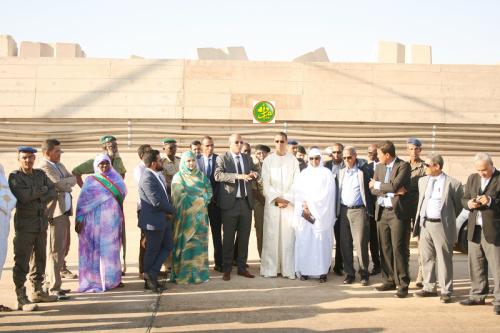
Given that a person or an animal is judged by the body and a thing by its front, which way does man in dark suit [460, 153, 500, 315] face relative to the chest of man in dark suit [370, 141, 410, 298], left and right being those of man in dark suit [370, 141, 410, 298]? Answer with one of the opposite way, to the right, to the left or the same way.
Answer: the same way

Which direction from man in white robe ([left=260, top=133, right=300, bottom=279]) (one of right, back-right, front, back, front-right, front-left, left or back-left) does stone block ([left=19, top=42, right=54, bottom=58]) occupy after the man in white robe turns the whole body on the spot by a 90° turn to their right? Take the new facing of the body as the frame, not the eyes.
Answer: front-right

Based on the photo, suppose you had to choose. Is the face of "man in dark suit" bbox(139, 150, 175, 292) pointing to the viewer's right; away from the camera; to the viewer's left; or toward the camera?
to the viewer's right

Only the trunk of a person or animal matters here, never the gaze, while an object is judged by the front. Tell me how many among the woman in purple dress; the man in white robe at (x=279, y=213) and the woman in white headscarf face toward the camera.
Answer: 3

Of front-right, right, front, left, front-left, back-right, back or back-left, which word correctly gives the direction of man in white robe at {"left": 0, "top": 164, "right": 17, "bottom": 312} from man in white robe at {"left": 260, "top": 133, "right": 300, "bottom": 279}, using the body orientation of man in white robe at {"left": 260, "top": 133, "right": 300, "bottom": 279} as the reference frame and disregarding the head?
front-right

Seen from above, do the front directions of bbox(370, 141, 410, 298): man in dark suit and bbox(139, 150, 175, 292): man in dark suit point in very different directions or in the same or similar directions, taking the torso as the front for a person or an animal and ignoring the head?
very different directions

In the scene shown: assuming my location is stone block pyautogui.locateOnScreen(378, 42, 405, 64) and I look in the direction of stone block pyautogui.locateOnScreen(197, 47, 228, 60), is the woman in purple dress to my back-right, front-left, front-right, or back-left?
front-left

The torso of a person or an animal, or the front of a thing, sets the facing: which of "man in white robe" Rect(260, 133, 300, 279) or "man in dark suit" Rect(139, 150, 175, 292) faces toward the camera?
the man in white robe

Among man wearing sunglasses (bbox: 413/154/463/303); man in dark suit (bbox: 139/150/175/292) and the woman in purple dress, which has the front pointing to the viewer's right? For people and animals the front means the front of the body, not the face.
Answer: the man in dark suit

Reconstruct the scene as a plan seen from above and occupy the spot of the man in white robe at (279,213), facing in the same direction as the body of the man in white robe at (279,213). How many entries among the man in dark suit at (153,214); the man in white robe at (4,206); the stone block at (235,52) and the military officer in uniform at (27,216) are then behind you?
1

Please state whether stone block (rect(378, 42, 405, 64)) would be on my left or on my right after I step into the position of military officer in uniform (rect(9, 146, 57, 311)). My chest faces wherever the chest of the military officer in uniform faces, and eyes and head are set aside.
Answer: on my left

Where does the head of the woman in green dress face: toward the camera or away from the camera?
toward the camera

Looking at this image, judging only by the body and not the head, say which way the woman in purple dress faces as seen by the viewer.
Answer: toward the camera

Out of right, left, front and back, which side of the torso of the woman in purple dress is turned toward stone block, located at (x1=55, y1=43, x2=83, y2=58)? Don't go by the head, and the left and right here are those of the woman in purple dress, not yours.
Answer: back

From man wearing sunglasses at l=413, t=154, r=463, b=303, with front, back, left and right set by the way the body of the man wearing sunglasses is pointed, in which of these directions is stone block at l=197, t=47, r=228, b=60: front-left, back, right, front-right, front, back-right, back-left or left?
right

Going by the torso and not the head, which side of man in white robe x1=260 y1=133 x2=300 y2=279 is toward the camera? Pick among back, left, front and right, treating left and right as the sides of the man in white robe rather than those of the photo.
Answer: front

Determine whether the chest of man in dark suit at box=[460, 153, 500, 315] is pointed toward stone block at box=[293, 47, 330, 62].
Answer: no

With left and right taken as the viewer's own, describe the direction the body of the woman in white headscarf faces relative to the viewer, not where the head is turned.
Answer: facing the viewer

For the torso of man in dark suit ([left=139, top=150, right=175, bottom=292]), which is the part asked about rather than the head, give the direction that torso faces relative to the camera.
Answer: to the viewer's right

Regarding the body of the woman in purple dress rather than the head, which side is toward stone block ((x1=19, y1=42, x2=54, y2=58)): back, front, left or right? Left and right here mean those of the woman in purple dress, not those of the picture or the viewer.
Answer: back
